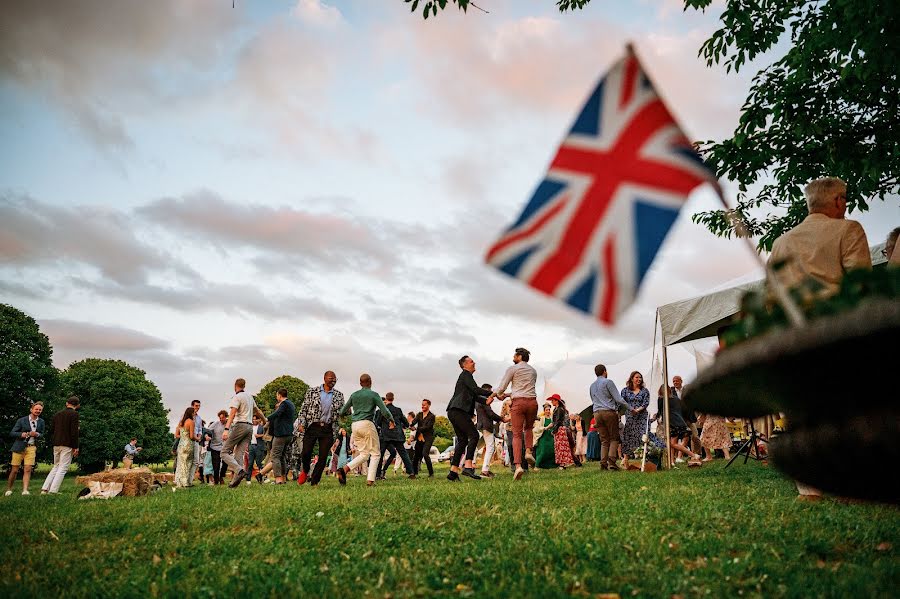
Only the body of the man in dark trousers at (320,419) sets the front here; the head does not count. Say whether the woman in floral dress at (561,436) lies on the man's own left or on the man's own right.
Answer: on the man's own left

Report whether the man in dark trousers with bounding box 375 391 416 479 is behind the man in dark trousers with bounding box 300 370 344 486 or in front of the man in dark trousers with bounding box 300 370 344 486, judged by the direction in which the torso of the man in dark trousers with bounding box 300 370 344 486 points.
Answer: behind

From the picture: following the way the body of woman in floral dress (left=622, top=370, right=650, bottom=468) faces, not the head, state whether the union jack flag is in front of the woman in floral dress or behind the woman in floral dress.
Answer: in front

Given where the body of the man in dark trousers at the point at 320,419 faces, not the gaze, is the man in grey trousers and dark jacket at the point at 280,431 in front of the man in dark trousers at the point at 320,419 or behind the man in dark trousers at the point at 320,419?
behind

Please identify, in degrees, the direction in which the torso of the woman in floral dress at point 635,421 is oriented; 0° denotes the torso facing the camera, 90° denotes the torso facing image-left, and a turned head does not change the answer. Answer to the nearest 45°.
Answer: approximately 0°

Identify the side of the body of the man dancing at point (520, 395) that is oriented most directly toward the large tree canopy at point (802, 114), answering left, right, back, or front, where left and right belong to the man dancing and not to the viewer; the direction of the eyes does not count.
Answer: back

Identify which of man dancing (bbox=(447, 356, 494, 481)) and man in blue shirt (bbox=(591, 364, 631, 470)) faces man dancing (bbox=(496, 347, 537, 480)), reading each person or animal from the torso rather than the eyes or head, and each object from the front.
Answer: man dancing (bbox=(447, 356, 494, 481))

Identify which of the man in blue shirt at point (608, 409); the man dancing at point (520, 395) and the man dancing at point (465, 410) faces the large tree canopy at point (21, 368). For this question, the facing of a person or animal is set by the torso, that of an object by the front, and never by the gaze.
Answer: the man dancing at point (520, 395)

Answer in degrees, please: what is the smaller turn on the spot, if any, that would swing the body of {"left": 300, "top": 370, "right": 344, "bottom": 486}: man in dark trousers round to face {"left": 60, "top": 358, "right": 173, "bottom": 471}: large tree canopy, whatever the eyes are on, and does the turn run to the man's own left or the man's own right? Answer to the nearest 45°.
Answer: approximately 180°

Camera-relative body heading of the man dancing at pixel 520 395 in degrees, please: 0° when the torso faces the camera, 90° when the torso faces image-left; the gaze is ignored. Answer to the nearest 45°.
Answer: approximately 135°

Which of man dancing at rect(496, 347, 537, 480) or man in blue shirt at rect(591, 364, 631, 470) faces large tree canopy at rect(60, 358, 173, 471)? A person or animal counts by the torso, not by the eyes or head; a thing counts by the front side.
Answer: the man dancing

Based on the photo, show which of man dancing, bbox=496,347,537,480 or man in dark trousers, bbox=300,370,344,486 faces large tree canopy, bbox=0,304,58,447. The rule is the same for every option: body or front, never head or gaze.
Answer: the man dancing

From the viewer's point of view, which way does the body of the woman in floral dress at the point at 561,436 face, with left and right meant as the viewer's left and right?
facing to the left of the viewer

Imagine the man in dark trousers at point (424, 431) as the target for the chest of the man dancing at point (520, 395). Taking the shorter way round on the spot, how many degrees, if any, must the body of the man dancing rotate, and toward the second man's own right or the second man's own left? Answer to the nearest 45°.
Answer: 0° — they already face them
